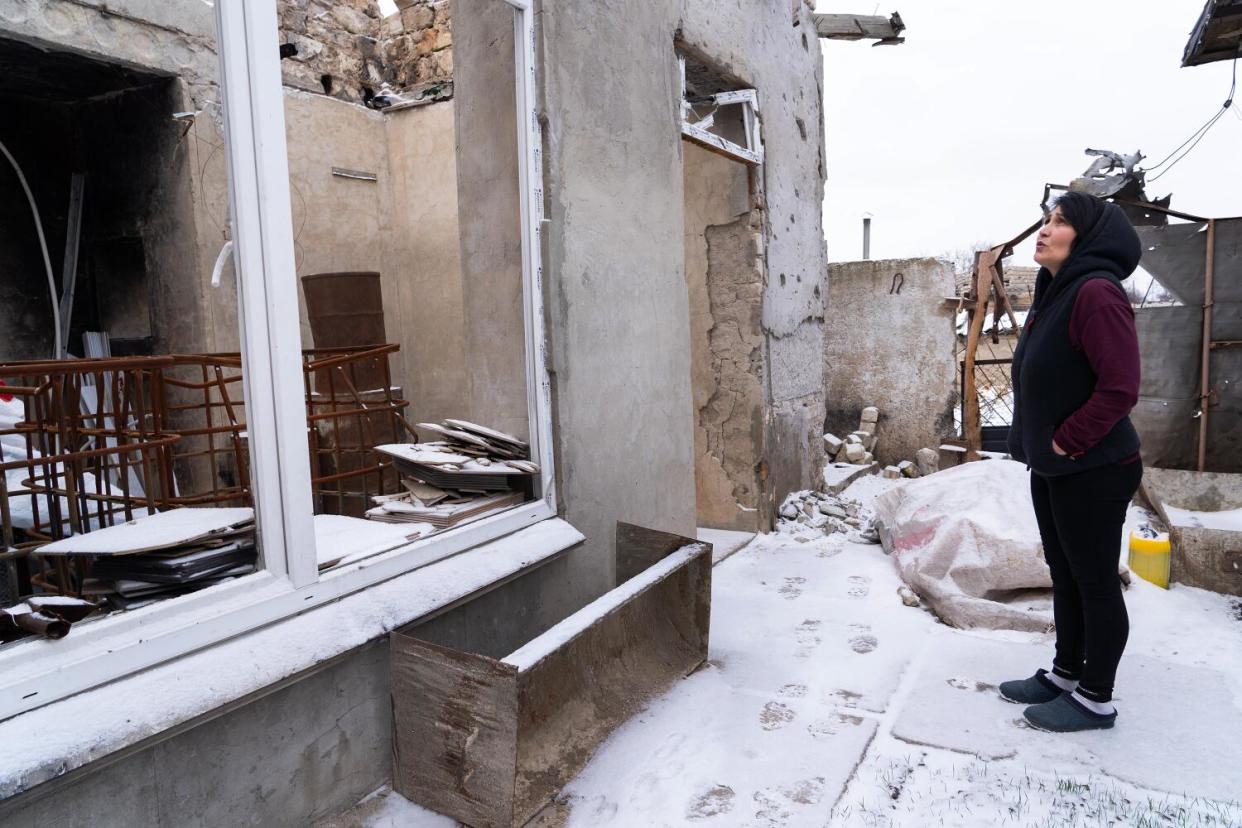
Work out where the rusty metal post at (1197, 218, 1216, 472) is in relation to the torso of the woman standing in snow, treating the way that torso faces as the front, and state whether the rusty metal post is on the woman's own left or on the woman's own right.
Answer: on the woman's own right

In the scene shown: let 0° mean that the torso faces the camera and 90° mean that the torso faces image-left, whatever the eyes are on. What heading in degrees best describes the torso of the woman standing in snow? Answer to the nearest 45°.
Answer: approximately 90°

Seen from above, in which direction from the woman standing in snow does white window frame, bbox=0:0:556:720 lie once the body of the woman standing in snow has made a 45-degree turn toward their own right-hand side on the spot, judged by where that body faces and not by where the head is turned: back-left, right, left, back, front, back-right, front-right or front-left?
left

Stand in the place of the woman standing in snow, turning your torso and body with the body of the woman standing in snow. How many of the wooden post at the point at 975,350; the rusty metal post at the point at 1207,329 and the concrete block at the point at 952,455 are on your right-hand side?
3

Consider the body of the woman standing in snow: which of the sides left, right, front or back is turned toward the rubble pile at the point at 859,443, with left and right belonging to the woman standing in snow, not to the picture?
right

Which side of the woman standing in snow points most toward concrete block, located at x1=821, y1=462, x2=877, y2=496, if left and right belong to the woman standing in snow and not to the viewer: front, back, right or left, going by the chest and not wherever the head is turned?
right

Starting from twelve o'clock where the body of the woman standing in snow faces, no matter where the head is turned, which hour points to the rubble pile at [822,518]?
The rubble pile is roughly at 2 o'clock from the woman standing in snow.

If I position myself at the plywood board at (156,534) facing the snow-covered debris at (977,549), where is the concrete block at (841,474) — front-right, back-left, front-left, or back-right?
front-left

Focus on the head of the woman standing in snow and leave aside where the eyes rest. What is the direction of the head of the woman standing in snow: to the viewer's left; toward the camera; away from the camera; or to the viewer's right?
to the viewer's left

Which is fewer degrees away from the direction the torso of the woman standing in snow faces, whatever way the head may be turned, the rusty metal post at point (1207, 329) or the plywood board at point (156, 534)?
the plywood board

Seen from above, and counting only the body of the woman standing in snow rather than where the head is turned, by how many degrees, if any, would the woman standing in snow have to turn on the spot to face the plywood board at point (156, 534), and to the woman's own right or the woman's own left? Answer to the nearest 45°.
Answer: approximately 45° to the woman's own left

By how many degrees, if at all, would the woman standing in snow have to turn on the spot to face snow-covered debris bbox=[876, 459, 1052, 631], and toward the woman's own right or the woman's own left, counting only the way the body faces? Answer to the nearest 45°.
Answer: approximately 90° to the woman's own right
